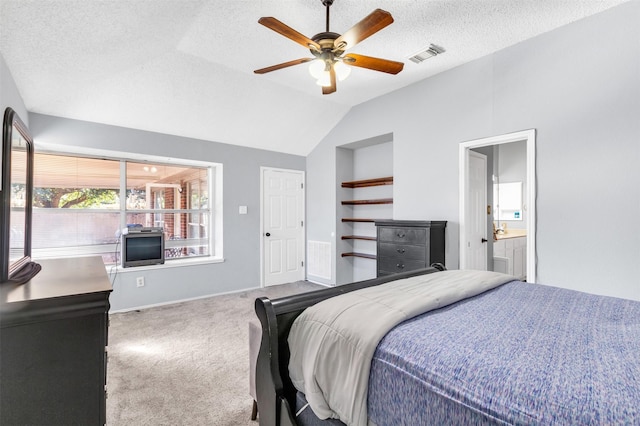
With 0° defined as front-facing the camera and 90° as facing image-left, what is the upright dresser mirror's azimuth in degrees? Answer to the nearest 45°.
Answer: approximately 270°

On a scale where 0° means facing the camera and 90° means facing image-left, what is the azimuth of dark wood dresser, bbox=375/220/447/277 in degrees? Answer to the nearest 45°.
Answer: approximately 45°

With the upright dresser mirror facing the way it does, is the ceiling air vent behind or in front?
in front

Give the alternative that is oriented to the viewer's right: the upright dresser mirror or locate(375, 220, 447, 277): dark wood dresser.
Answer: the upright dresser mirror

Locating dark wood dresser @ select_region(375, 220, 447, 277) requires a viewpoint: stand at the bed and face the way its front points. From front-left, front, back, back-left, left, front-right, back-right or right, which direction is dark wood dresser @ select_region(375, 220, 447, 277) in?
front-right

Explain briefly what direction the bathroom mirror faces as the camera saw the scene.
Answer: facing the viewer and to the left of the viewer

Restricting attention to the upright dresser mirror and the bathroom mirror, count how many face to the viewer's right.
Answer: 1

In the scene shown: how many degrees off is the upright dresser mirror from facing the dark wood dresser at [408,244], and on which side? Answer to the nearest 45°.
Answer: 0° — it already faces it

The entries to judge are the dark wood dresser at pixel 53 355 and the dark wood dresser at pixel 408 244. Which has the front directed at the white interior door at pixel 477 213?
the dark wood dresser at pixel 53 355

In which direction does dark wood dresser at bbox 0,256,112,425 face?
to the viewer's right

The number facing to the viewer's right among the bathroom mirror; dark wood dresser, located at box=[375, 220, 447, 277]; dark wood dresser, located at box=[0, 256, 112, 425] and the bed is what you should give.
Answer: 1

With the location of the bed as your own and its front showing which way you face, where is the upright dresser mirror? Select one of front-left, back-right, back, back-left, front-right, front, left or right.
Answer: front-left

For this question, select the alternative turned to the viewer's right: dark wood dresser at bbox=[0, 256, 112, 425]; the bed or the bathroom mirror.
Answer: the dark wood dresser

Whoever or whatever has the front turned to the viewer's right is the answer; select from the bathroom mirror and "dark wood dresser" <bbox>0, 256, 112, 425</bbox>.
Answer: the dark wood dresser
